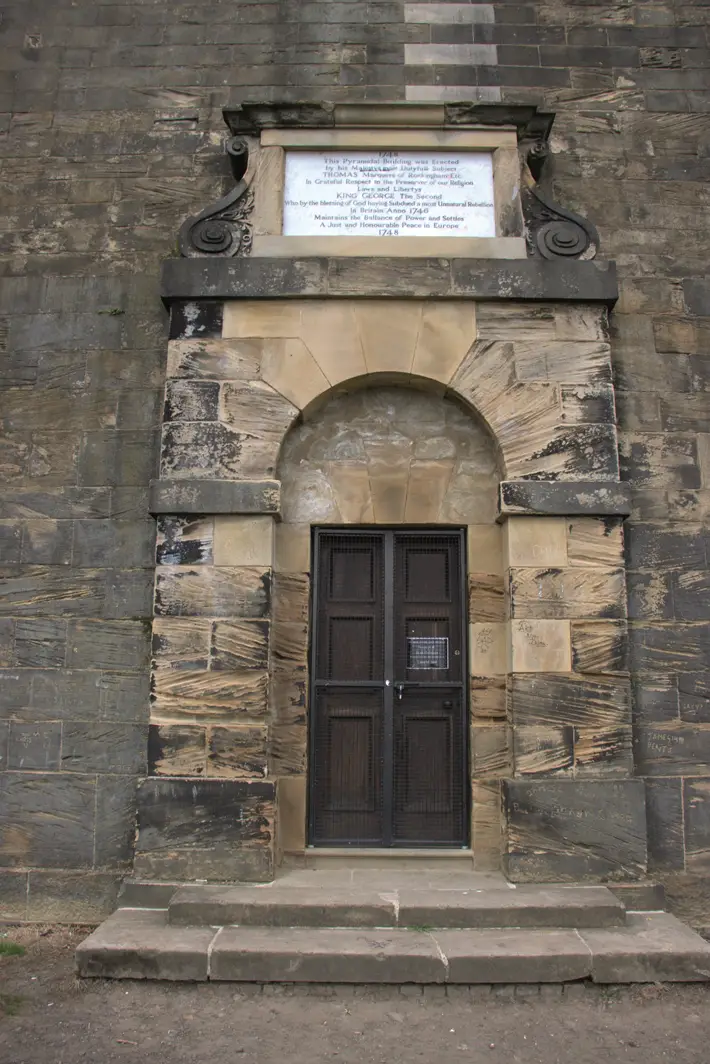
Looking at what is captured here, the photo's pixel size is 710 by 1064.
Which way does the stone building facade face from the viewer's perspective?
toward the camera
